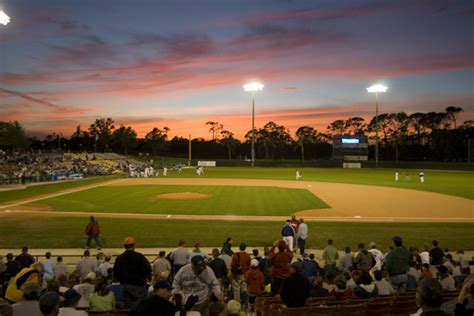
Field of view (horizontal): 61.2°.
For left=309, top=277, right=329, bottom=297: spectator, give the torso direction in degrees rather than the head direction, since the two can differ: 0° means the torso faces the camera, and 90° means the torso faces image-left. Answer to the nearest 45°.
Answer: approximately 180°

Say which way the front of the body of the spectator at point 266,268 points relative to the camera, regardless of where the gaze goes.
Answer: away from the camera

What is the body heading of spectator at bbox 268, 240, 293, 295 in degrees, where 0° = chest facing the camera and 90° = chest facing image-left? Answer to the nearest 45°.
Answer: approximately 180°

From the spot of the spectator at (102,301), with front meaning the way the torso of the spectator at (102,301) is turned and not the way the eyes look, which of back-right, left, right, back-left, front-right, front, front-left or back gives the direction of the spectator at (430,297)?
back-right

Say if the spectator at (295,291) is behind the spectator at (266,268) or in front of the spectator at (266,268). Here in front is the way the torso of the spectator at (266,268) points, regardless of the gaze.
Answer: behind

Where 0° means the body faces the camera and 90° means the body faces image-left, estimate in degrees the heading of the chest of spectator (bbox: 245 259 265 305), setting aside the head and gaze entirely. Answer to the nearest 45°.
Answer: approximately 180°

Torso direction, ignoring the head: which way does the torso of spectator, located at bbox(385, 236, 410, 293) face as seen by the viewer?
away from the camera

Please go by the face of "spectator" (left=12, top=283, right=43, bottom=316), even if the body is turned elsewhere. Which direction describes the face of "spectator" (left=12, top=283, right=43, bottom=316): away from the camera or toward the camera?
away from the camera

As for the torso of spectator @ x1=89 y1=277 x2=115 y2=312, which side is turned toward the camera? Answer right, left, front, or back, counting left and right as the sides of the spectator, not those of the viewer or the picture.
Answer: back

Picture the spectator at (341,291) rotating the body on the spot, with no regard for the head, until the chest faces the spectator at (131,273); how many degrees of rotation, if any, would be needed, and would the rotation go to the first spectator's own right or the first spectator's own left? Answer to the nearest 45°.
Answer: approximately 135° to the first spectator's own left

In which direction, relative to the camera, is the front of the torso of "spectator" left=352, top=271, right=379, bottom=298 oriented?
away from the camera
